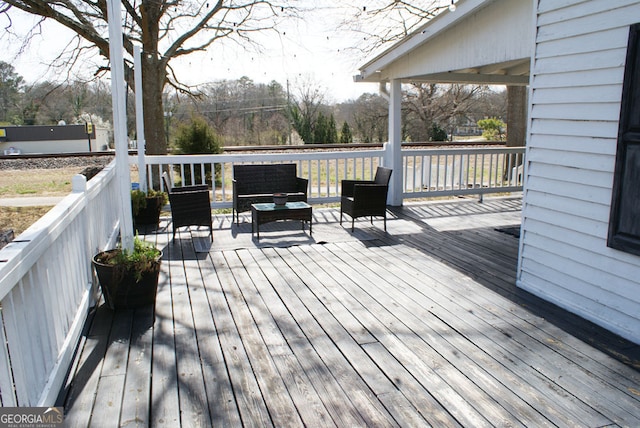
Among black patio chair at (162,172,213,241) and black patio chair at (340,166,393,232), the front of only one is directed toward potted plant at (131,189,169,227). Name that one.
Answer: black patio chair at (340,166,393,232)

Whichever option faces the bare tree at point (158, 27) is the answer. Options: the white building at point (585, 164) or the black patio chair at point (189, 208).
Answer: the white building

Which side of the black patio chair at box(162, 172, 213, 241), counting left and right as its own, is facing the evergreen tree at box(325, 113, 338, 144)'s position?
left

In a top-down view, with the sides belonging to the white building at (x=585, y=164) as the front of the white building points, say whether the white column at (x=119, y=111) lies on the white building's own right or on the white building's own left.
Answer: on the white building's own left

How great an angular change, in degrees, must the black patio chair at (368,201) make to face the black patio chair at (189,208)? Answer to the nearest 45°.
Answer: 0° — it already faces it

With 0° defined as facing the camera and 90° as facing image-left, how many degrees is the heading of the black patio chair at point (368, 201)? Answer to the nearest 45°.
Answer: approximately 90°

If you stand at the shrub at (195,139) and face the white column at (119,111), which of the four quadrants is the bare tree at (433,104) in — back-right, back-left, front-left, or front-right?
back-left

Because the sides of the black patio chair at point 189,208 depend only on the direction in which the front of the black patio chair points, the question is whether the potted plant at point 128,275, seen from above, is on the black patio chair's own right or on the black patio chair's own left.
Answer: on the black patio chair's own right

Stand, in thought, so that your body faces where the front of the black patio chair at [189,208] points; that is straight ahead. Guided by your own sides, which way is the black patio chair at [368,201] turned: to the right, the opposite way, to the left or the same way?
the opposite way

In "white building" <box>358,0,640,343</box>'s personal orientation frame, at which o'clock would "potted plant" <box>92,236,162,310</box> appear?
The potted plant is roughly at 10 o'clock from the white building.

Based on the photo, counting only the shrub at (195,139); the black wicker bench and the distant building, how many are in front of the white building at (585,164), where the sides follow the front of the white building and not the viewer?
3

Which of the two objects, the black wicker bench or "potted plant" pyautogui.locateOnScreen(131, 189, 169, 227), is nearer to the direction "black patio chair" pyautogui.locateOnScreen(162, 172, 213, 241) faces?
the black wicker bench

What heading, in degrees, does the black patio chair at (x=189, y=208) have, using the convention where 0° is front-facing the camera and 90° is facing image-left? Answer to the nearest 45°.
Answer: approximately 270°

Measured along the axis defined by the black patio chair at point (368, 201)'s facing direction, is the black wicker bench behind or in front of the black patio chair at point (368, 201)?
in front

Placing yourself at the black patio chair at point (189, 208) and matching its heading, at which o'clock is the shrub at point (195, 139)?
The shrub is roughly at 9 o'clock from the black patio chair.
